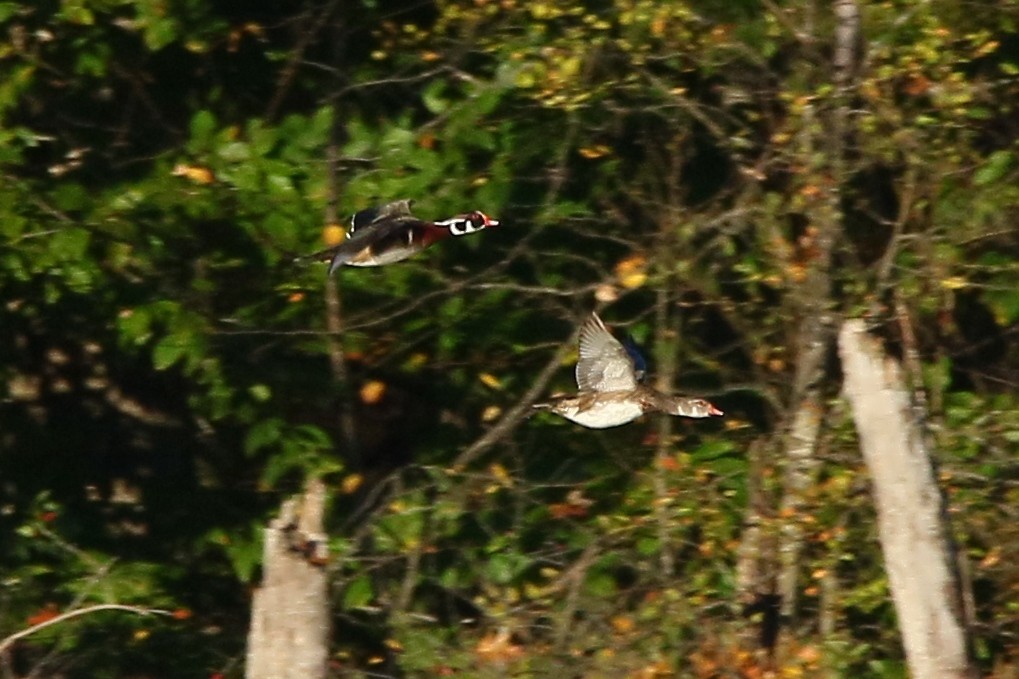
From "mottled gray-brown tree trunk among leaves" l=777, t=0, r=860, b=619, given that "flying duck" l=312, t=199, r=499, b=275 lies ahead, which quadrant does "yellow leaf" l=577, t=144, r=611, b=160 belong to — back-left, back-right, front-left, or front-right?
front-right

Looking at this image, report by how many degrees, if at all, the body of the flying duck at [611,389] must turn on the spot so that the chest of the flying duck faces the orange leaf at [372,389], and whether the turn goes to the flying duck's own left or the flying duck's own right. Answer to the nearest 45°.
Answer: approximately 135° to the flying duck's own left

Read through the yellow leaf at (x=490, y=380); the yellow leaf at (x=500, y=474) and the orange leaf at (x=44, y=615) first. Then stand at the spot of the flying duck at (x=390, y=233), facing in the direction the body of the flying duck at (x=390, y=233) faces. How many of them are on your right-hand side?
0

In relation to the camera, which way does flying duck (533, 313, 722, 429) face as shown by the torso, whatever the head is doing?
to the viewer's right

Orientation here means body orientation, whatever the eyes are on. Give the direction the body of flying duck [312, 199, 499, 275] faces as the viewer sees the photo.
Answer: to the viewer's right

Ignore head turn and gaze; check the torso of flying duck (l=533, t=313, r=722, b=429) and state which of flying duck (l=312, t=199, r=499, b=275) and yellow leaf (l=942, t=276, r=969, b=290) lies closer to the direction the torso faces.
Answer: the yellow leaf

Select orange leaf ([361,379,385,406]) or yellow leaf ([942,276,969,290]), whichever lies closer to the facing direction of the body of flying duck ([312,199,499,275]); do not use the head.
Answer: the yellow leaf

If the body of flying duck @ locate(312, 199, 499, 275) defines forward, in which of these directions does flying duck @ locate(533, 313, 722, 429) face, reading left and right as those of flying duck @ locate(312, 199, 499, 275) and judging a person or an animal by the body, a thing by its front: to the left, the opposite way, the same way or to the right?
the same way

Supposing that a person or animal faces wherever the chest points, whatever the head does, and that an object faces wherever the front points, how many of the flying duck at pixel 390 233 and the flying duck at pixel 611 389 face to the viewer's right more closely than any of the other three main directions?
2

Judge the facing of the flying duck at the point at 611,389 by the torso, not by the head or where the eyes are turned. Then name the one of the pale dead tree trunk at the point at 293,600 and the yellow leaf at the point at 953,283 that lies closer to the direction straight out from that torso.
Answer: the yellow leaf
